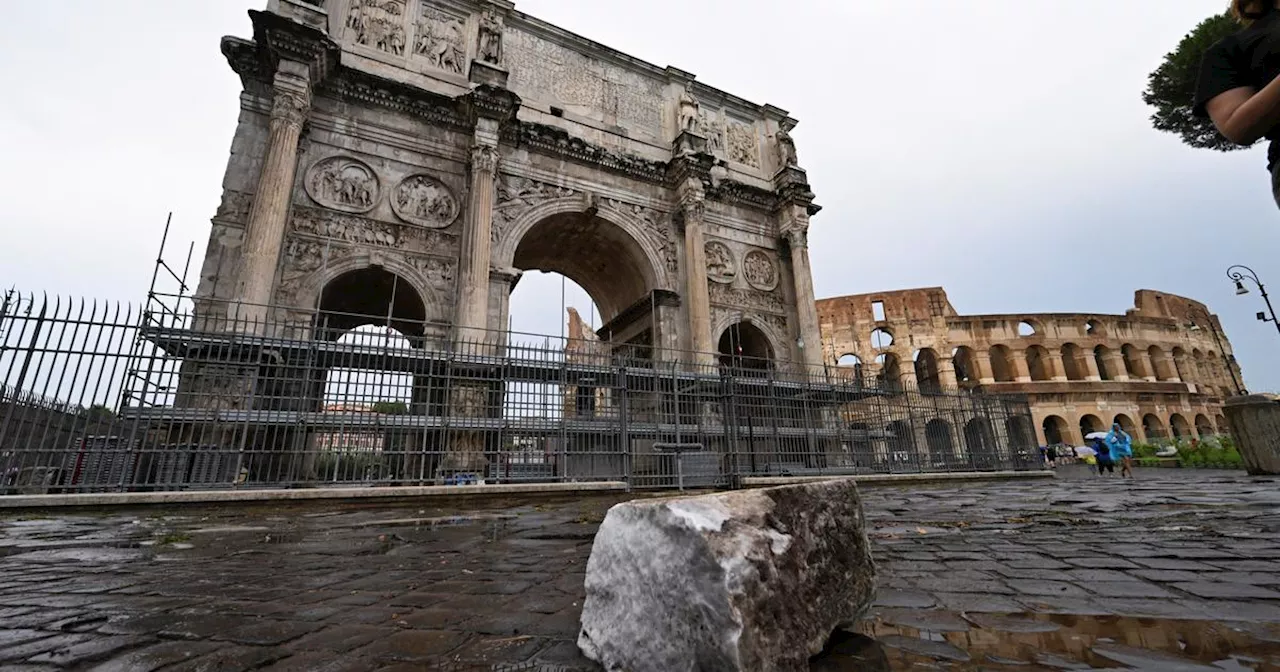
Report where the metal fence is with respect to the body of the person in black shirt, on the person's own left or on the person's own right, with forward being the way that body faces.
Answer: on the person's own right

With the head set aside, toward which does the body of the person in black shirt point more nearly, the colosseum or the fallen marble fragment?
the fallen marble fragment
